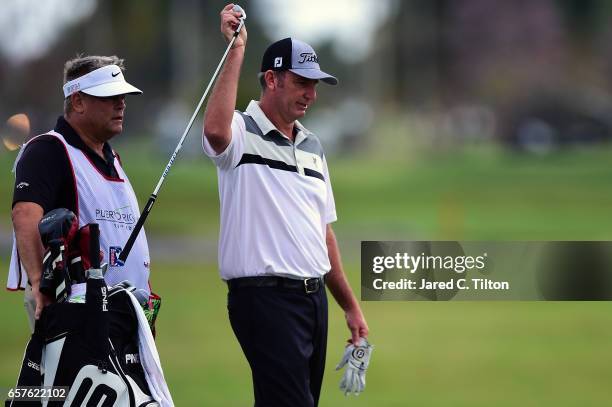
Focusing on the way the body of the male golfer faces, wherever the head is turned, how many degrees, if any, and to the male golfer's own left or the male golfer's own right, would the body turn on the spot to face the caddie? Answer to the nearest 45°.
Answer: approximately 135° to the male golfer's own right

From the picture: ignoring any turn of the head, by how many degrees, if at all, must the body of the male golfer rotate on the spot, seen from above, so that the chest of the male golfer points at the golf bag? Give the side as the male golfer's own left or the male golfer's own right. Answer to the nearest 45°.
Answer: approximately 90° to the male golfer's own right

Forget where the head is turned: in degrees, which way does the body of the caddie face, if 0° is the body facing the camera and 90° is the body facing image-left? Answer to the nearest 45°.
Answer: approximately 315°

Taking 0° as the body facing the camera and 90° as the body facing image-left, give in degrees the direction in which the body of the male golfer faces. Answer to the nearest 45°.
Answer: approximately 315°

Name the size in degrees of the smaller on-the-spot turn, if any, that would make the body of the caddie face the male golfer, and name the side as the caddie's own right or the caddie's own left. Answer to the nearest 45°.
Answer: approximately 45° to the caddie's own left
